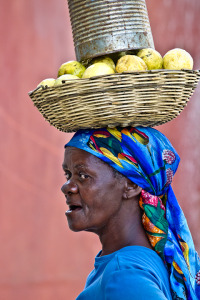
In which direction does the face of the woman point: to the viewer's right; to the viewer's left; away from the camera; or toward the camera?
to the viewer's left

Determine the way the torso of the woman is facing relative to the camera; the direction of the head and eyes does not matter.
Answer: to the viewer's left
